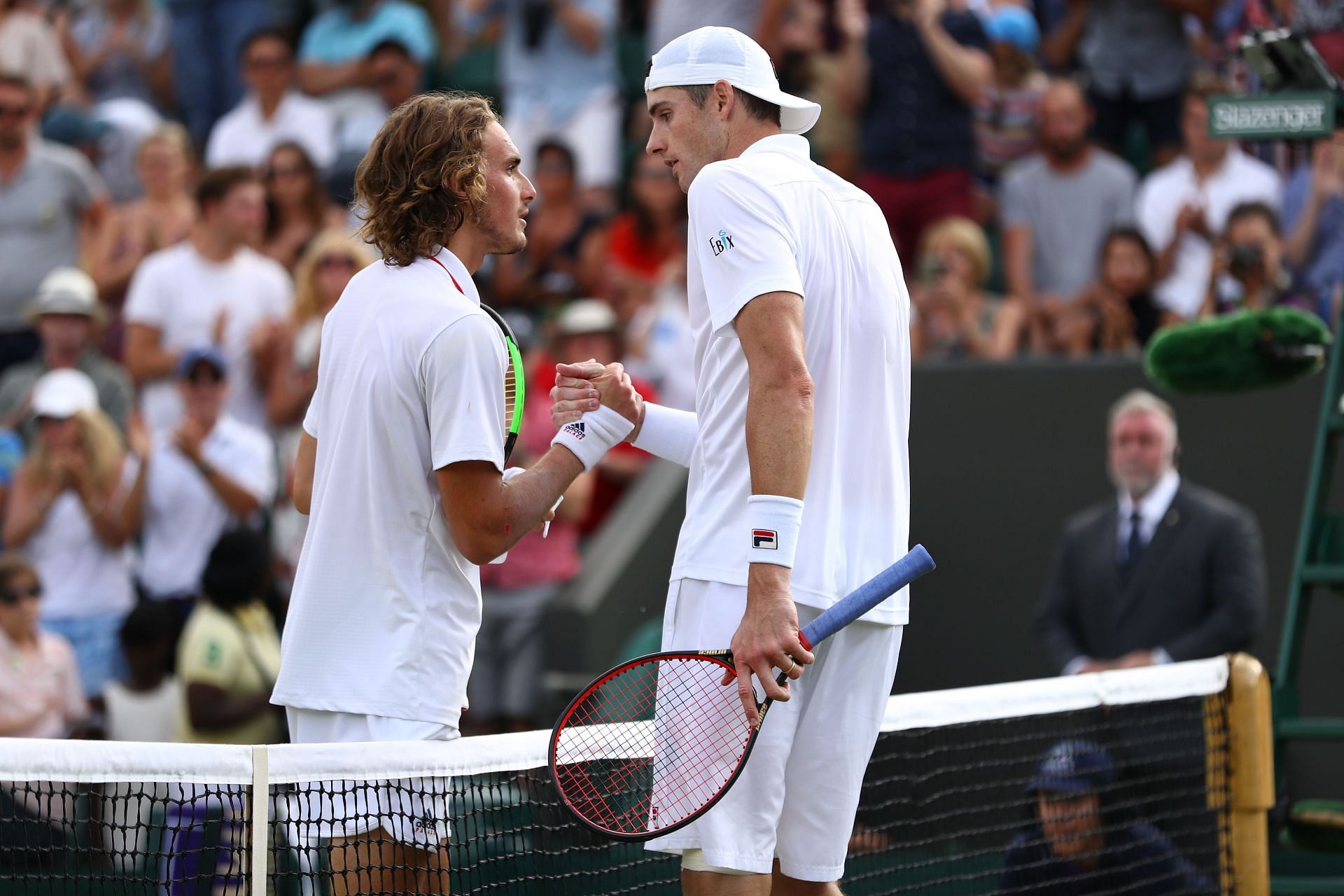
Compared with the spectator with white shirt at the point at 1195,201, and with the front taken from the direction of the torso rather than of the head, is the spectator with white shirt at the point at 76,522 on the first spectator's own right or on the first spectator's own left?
on the first spectator's own right

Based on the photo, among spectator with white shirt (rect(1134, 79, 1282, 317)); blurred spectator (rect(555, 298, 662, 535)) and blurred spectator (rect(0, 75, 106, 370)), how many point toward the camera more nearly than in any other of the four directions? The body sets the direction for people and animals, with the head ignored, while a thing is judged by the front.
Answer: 3

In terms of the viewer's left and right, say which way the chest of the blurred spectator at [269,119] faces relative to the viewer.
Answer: facing the viewer

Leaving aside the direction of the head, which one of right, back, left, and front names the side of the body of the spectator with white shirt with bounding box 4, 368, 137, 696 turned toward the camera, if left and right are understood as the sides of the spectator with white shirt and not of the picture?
front

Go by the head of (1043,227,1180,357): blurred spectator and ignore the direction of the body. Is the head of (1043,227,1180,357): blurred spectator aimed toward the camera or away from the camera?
toward the camera

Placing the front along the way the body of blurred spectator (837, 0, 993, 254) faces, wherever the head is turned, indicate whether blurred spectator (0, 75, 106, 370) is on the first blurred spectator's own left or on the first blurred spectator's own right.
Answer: on the first blurred spectator's own right

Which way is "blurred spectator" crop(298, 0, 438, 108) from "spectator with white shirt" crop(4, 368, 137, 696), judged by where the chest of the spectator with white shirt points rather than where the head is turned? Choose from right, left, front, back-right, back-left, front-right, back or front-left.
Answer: back-left

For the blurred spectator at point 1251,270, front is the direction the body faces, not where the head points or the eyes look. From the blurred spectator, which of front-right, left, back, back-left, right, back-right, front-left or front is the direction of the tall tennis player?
front

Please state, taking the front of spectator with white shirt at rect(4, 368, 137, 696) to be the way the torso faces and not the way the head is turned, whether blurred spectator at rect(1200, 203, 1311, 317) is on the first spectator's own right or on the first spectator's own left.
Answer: on the first spectator's own left

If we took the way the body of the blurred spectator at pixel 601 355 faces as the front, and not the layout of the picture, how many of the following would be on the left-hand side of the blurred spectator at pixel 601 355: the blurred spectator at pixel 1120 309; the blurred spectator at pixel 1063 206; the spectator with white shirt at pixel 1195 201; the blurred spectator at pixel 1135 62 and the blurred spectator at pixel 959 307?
5

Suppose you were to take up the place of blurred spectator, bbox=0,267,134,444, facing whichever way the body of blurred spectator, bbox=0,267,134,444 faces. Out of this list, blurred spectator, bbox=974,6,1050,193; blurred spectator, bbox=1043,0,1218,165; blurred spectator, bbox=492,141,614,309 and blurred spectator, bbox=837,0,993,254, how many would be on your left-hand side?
4

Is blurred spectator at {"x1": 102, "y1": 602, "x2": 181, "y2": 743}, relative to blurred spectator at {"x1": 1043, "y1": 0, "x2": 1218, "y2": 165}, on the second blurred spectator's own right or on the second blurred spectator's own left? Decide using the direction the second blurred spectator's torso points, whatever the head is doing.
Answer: on the second blurred spectator's own right

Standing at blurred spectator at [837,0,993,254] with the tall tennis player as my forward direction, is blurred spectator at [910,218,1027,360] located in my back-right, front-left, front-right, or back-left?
front-left

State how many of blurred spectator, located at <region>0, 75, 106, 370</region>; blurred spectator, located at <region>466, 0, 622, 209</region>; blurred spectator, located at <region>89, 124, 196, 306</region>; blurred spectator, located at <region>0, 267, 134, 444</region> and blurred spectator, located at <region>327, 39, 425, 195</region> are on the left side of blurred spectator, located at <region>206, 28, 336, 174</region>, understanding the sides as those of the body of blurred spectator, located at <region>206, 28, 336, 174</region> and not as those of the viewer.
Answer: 2

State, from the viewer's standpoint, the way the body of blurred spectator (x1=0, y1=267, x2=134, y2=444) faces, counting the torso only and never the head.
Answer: toward the camera

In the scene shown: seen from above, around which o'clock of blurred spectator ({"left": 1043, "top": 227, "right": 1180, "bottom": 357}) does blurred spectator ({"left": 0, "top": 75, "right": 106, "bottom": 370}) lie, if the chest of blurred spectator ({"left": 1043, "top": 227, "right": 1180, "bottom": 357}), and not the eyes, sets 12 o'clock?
blurred spectator ({"left": 0, "top": 75, "right": 106, "bottom": 370}) is roughly at 3 o'clock from blurred spectator ({"left": 1043, "top": 227, "right": 1180, "bottom": 357}).

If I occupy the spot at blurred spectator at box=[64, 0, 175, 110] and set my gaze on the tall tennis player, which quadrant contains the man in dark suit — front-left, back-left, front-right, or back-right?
front-left
